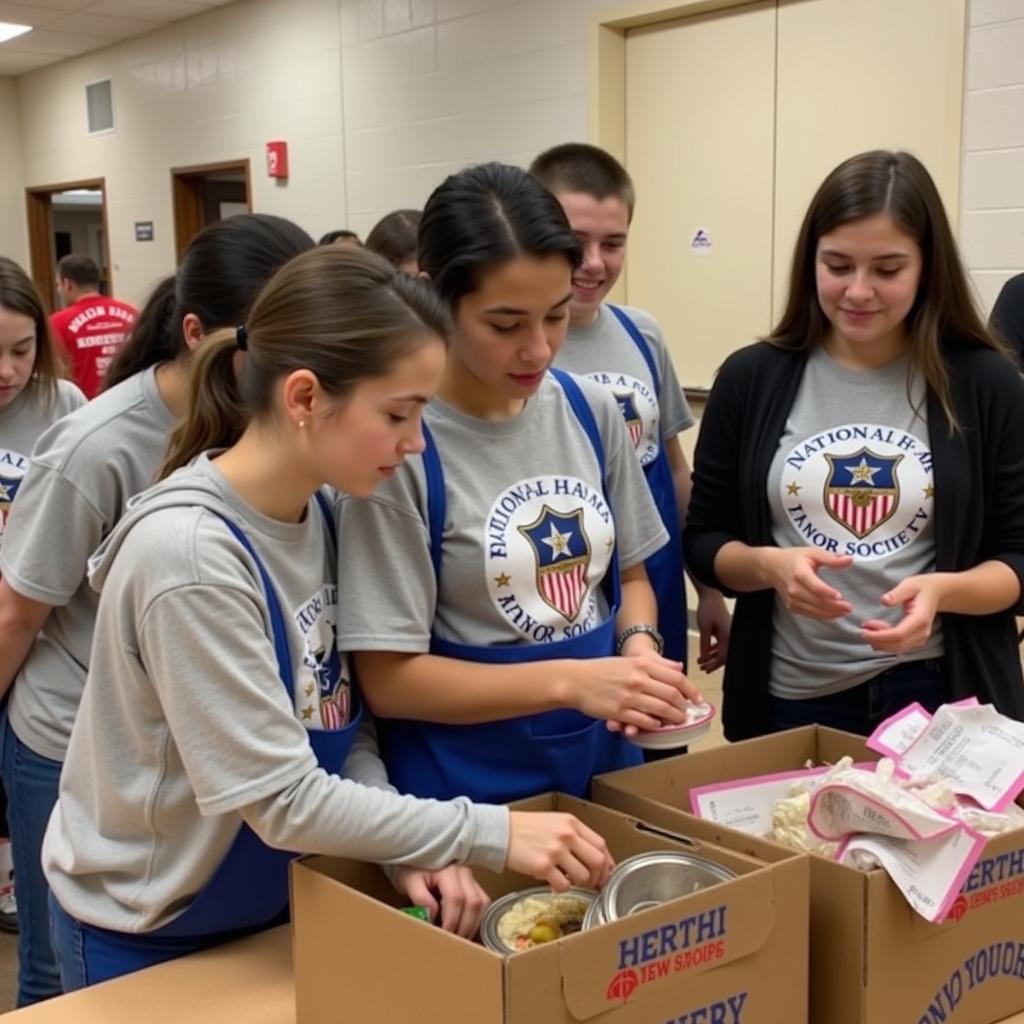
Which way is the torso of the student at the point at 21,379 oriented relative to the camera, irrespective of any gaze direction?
toward the camera

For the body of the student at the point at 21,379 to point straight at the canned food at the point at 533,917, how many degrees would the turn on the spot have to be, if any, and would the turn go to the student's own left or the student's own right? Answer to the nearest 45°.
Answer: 0° — they already face it

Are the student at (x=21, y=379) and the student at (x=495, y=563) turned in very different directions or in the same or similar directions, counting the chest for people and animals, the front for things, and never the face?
same or similar directions

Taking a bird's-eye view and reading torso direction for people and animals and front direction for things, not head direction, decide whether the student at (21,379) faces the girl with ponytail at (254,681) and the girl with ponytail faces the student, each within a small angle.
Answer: no

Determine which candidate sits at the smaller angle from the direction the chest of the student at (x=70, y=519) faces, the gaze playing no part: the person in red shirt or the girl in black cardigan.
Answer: the girl in black cardigan

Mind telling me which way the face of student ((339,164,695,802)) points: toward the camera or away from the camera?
toward the camera

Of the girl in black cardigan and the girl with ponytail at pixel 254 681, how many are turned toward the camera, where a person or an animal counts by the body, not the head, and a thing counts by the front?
1

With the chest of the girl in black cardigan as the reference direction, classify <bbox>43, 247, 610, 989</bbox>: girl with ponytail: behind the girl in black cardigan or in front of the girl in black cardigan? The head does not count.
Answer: in front

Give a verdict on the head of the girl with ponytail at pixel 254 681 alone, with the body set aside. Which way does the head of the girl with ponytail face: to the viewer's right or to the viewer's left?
to the viewer's right

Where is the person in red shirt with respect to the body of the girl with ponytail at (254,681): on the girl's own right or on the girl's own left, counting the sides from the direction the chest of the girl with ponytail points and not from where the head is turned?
on the girl's own left

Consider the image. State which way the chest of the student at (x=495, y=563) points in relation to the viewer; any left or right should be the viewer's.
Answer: facing the viewer and to the right of the viewer

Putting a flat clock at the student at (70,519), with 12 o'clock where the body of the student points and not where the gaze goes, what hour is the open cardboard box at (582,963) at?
The open cardboard box is roughly at 2 o'clock from the student.

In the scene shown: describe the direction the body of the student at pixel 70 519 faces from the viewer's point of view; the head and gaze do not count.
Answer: to the viewer's right

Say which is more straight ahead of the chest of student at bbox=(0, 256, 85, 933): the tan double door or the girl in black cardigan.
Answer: the girl in black cardigan

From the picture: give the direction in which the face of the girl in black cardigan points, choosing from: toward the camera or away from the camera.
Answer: toward the camera

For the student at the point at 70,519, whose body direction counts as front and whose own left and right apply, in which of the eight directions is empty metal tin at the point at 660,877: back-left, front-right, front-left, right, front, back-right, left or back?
front-right

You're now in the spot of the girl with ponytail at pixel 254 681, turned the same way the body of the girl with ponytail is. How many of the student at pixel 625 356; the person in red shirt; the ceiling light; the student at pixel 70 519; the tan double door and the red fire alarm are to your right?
0
